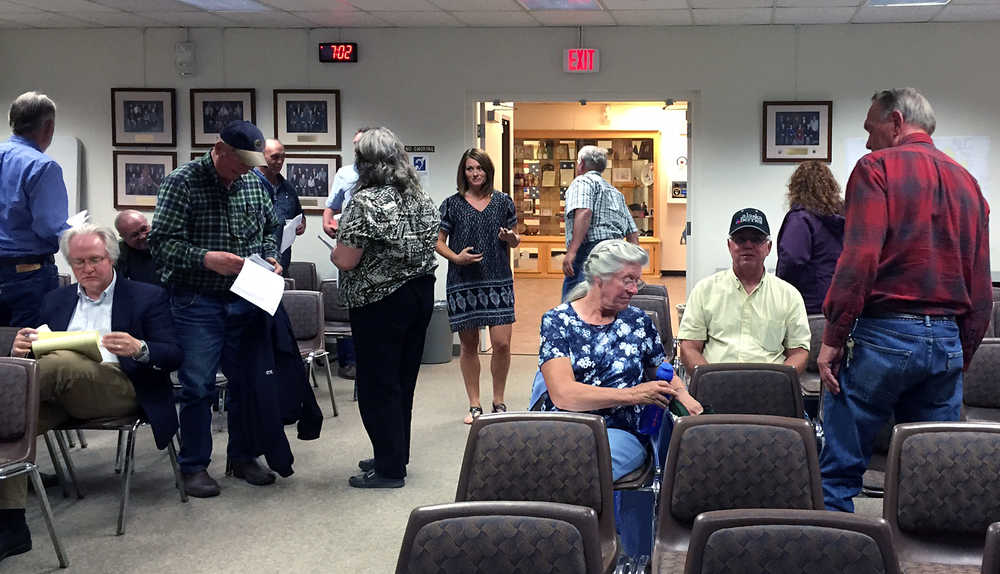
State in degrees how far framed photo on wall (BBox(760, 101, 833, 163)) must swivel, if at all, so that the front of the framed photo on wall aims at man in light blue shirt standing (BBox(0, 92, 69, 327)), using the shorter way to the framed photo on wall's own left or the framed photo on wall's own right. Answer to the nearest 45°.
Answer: approximately 45° to the framed photo on wall's own right

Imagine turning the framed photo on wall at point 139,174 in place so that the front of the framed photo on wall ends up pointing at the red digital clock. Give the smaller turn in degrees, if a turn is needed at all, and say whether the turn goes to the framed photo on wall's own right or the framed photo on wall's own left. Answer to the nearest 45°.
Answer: approximately 45° to the framed photo on wall's own left

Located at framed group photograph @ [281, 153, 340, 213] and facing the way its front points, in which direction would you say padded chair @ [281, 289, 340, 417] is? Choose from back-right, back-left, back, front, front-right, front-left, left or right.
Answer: front

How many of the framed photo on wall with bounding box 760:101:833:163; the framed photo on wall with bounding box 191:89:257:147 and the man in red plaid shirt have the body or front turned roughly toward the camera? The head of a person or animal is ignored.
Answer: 2

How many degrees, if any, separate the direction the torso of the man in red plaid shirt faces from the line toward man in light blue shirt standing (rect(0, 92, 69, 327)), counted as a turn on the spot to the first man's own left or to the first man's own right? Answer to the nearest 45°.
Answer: approximately 45° to the first man's own left

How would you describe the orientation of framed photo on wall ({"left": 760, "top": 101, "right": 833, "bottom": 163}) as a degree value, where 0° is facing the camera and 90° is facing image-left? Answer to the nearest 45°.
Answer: approximately 0°

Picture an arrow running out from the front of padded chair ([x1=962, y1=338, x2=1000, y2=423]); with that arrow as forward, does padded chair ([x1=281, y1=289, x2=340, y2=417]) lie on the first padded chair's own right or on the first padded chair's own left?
on the first padded chair's own right

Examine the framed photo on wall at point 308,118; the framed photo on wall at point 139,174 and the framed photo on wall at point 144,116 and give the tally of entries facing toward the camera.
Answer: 3

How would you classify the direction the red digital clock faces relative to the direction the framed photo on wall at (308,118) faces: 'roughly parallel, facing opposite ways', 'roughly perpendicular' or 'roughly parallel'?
roughly parallel

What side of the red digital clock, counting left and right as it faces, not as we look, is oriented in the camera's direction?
front

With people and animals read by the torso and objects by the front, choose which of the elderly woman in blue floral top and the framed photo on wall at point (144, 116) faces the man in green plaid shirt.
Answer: the framed photo on wall

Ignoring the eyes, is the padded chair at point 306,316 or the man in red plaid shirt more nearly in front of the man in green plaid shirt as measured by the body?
the man in red plaid shirt

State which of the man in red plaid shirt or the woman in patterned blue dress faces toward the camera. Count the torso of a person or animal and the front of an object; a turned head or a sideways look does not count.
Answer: the woman in patterned blue dress

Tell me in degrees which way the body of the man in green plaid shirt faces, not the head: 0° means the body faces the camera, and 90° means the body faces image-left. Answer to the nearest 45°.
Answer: approximately 315°

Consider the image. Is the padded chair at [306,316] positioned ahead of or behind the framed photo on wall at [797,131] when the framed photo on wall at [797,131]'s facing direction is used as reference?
ahead
